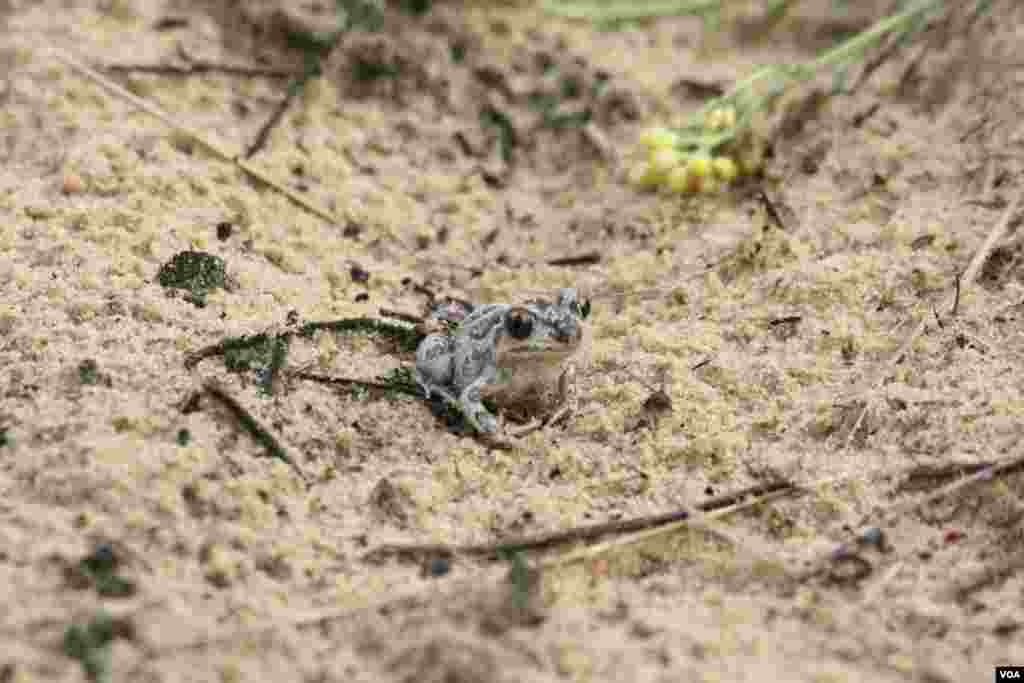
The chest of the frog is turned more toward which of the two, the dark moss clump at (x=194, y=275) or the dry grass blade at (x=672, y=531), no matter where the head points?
the dry grass blade

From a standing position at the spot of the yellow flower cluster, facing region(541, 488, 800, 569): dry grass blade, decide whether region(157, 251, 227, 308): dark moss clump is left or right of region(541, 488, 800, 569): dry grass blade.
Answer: right

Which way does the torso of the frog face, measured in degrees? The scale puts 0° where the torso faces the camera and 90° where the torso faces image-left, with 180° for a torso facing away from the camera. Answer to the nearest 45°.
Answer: approximately 315°

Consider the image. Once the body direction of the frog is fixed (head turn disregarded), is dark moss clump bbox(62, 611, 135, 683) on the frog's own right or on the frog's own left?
on the frog's own right

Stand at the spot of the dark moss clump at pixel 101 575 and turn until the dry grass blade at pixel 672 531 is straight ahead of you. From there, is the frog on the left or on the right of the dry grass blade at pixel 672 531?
left

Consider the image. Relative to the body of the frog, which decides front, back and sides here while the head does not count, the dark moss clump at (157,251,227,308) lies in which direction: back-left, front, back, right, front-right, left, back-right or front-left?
back-right

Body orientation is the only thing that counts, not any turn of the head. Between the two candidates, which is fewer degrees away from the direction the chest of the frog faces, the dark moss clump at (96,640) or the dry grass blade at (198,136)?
the dark moss clump

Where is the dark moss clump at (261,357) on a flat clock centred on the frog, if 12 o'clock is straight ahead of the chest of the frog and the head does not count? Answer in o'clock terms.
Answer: The dark moss clump is roughly at 4 o'clock from the frog.

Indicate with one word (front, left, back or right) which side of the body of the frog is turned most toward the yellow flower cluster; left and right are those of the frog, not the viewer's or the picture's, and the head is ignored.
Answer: left

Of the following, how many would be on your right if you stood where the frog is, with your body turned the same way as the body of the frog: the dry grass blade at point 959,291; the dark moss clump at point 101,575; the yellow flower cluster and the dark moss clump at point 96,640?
2
